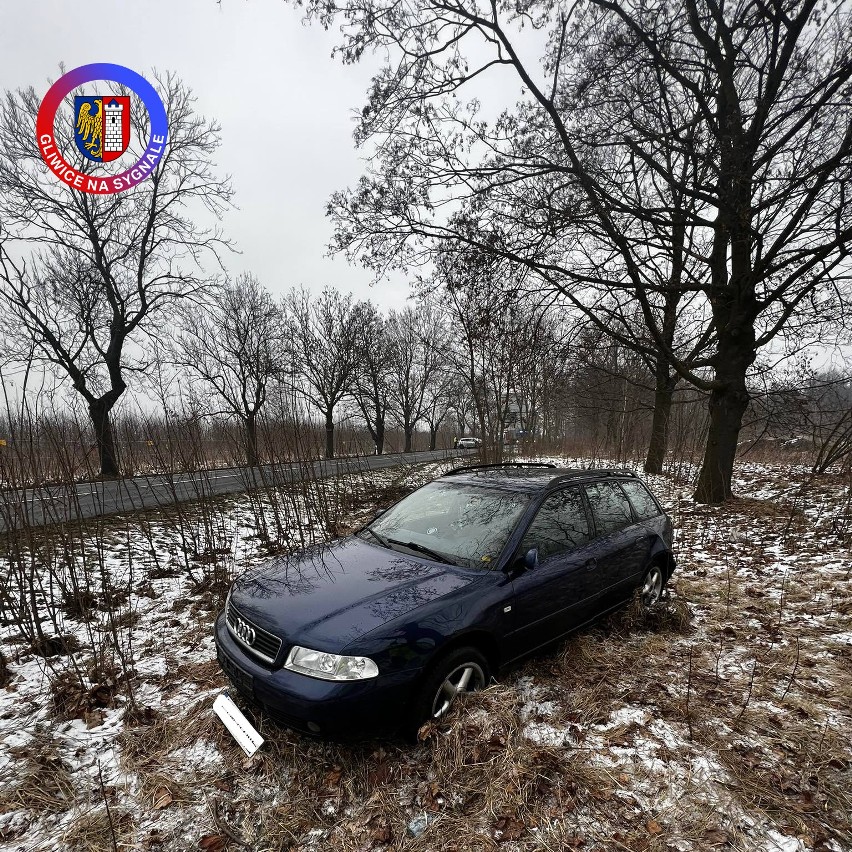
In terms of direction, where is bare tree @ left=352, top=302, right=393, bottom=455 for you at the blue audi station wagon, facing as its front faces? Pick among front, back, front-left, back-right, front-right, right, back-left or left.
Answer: back-right

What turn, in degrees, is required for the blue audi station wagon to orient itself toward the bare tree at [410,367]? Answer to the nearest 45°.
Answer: approximately 135° to its right

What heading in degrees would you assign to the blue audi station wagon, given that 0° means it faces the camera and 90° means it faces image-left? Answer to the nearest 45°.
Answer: approximately 45°
